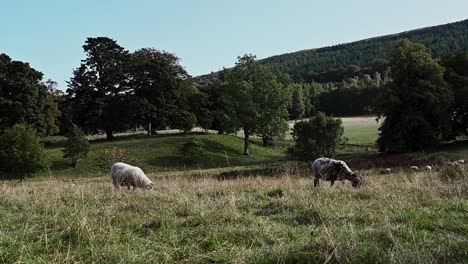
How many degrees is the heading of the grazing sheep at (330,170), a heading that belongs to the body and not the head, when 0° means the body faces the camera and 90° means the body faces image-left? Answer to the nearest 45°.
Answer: approximately 270°

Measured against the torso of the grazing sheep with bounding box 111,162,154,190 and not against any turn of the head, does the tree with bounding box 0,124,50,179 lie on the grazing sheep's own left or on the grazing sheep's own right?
on the grazing sheep's own left

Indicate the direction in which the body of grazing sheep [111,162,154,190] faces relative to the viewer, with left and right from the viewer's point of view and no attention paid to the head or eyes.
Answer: facing to the right of the viewer

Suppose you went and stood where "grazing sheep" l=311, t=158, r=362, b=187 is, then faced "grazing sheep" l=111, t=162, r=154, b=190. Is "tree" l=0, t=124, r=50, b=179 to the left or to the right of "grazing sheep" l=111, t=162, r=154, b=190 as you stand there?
right

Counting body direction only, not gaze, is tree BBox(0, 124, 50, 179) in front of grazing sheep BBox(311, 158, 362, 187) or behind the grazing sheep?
behind

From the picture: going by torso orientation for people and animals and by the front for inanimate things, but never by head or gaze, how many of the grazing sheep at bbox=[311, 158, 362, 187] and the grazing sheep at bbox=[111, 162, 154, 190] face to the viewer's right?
2

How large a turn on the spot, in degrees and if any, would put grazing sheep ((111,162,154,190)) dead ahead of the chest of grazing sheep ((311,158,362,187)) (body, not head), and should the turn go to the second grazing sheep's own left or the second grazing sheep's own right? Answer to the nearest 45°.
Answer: approximately 180°
